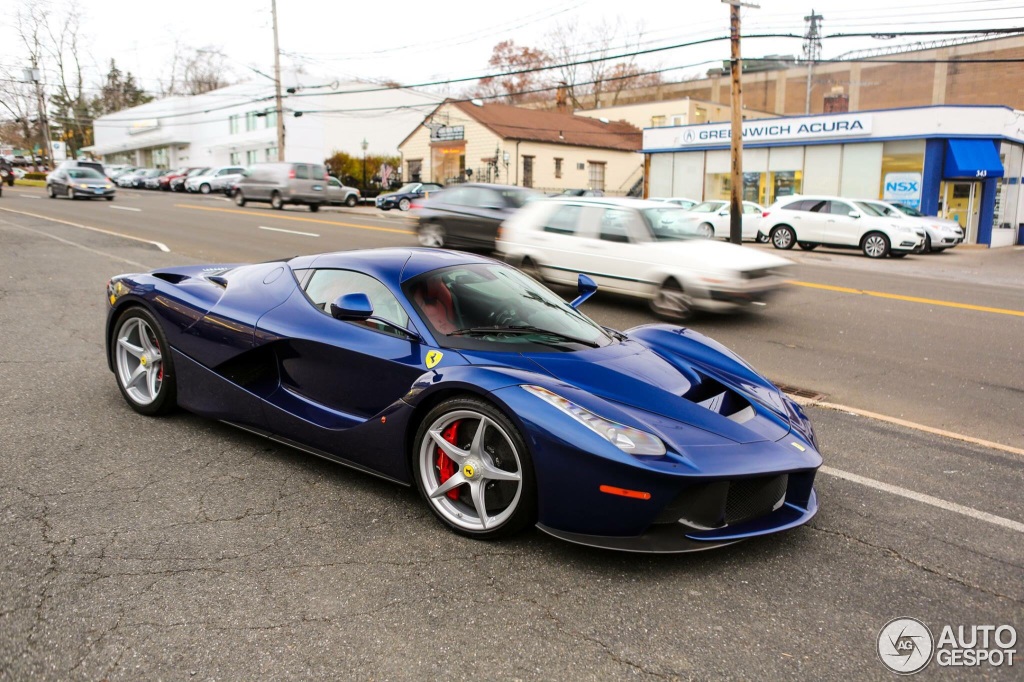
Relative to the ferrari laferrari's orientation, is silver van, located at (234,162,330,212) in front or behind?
behind

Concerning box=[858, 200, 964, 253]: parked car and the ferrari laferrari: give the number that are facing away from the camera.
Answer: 0

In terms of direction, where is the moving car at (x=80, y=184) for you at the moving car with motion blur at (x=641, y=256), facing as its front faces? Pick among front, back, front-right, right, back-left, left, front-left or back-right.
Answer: back

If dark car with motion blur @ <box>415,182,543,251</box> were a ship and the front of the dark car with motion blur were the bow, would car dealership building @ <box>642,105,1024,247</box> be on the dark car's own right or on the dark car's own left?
on the dark car's own left

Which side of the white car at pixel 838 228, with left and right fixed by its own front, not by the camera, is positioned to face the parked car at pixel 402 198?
back
